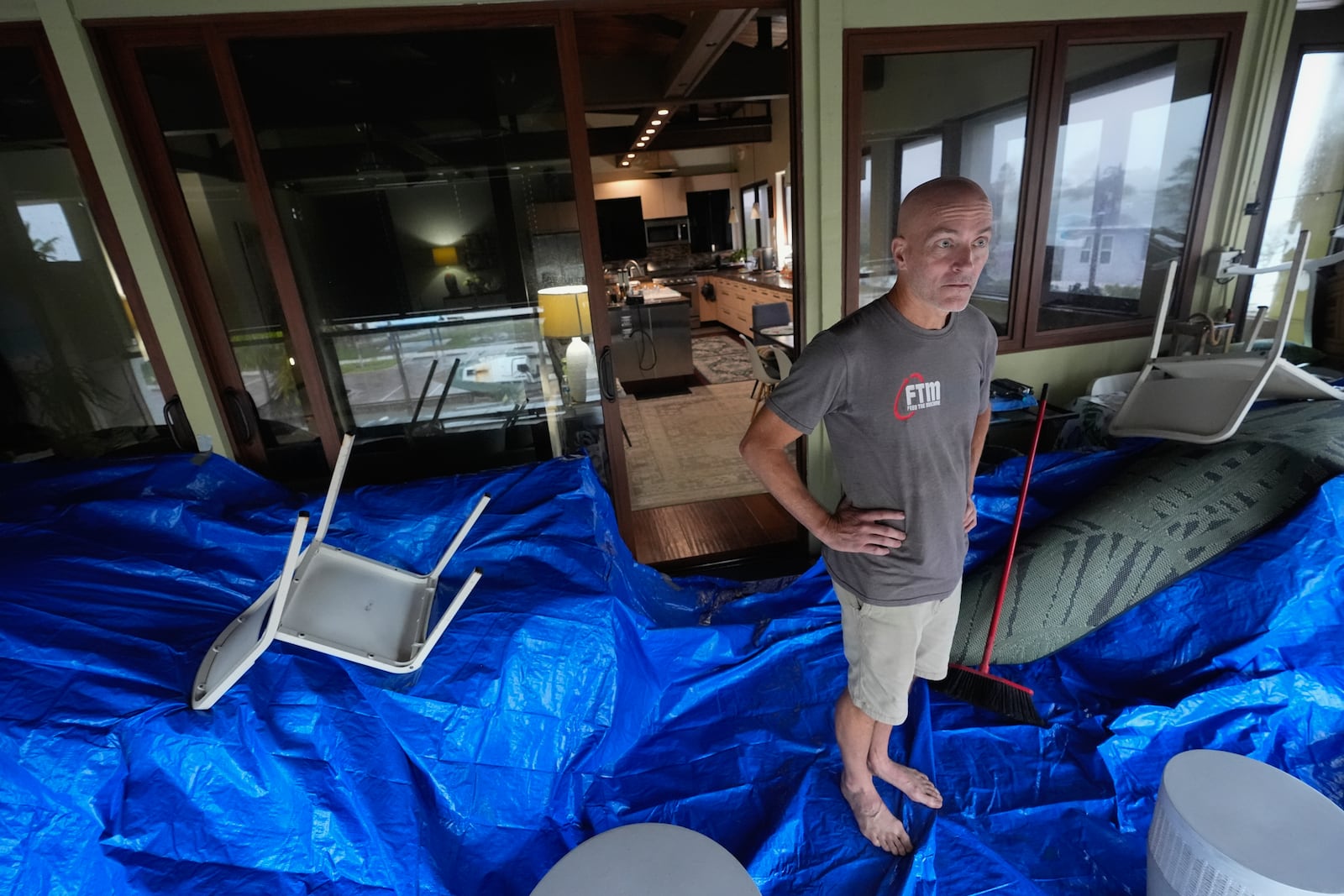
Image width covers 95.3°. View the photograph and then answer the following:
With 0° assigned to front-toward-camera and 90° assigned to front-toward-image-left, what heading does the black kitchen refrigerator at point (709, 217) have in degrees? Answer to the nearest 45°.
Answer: approximately 0°

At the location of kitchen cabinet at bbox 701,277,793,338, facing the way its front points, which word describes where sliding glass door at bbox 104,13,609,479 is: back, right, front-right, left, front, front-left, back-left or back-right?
front-left

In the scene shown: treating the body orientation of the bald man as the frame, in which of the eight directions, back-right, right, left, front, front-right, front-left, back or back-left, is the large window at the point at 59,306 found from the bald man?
back-right

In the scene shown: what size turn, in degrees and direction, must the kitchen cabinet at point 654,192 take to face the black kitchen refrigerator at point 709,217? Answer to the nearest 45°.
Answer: approximately 90° to its left

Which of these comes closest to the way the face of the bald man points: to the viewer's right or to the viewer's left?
to the viewer's right

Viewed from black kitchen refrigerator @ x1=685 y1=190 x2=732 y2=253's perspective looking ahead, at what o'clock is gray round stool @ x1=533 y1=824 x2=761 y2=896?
The gray round stool is roughly at 12 o'clock from the black kitchen refrigerator.

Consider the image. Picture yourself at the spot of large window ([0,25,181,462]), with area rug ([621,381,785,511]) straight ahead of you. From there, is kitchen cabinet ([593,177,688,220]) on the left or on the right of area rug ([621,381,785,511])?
left

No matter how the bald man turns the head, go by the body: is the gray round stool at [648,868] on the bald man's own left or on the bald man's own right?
on the bald man's own right

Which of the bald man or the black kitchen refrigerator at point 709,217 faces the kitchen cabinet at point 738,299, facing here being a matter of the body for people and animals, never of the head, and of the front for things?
the black kitchen refrigerator at point 709,217

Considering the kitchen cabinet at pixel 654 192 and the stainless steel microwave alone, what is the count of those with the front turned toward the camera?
2

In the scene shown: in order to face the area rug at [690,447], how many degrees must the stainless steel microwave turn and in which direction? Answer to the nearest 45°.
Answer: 0° — it already faces it
